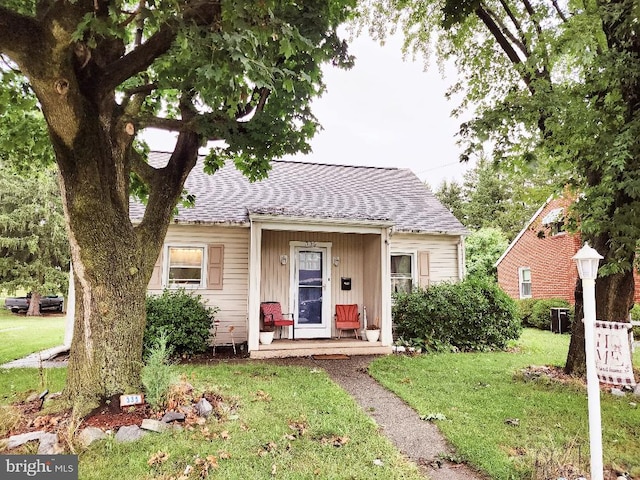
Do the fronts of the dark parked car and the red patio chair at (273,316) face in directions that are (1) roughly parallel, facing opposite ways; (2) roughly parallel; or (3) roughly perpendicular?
roughly perpendicular

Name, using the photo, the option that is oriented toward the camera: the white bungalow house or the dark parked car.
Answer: the white bungalow house

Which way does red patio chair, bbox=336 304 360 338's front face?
toward the camera

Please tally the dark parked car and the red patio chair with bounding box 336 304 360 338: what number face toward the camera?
1

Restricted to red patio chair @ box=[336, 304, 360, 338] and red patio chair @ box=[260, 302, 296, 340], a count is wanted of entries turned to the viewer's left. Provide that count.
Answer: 0

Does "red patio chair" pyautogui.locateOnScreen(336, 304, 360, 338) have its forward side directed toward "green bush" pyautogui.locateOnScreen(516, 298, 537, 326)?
no

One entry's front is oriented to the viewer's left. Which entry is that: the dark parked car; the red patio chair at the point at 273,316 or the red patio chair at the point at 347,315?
the dark parked car

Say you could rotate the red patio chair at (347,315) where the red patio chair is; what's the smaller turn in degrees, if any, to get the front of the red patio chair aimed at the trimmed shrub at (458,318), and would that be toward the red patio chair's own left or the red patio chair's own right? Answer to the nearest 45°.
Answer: approximately 90° to the red patio chair's own left

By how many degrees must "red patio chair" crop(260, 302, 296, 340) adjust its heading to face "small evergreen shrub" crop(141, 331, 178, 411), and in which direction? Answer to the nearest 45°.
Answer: approximately 45° to its right

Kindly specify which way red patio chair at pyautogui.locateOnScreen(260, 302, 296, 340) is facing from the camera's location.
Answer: facing the viewer and to the right of the viewer

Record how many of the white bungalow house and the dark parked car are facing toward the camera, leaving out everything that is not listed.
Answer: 1

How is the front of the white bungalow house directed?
toward the camera
